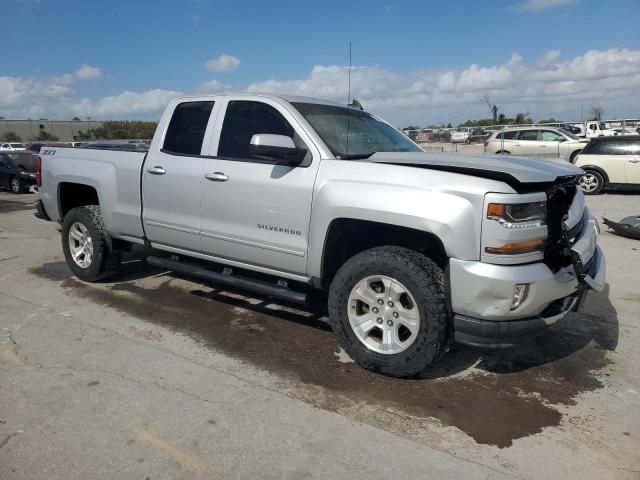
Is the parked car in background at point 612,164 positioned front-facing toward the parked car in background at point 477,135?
no

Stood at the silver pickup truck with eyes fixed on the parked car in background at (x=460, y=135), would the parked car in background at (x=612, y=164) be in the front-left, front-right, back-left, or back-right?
front-right

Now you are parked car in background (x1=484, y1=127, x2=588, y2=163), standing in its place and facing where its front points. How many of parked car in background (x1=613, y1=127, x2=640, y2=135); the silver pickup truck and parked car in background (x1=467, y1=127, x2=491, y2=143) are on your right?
1

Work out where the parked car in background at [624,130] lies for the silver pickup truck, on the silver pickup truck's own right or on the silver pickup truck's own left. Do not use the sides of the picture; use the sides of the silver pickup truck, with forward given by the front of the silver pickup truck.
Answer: on the silver pickup truck's own left

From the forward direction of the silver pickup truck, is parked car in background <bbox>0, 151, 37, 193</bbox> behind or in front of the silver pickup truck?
behind

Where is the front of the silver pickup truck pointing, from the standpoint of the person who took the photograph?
facing the viewer and to the right of the viewer

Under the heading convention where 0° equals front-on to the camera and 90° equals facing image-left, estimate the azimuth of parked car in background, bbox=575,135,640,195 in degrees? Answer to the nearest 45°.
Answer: approximately 270°

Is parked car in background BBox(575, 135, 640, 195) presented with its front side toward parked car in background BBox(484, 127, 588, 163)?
no

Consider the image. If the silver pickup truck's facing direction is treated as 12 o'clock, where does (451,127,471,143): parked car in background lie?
The parked car in background is roughly at 8 o'clock from the silver pickup truck.

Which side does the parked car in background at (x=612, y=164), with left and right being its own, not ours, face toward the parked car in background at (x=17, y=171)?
back

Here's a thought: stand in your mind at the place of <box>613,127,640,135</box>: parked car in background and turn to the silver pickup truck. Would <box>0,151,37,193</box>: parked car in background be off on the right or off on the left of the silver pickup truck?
right

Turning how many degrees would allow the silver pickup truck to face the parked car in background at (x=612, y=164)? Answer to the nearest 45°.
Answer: approximately 90° to its left

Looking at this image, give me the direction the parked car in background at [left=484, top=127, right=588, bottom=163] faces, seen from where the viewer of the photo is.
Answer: facing to the right of the viewer

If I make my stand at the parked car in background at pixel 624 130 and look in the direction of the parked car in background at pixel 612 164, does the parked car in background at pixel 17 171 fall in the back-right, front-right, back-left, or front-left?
front-right

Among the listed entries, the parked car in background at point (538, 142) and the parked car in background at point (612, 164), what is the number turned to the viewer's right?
2
